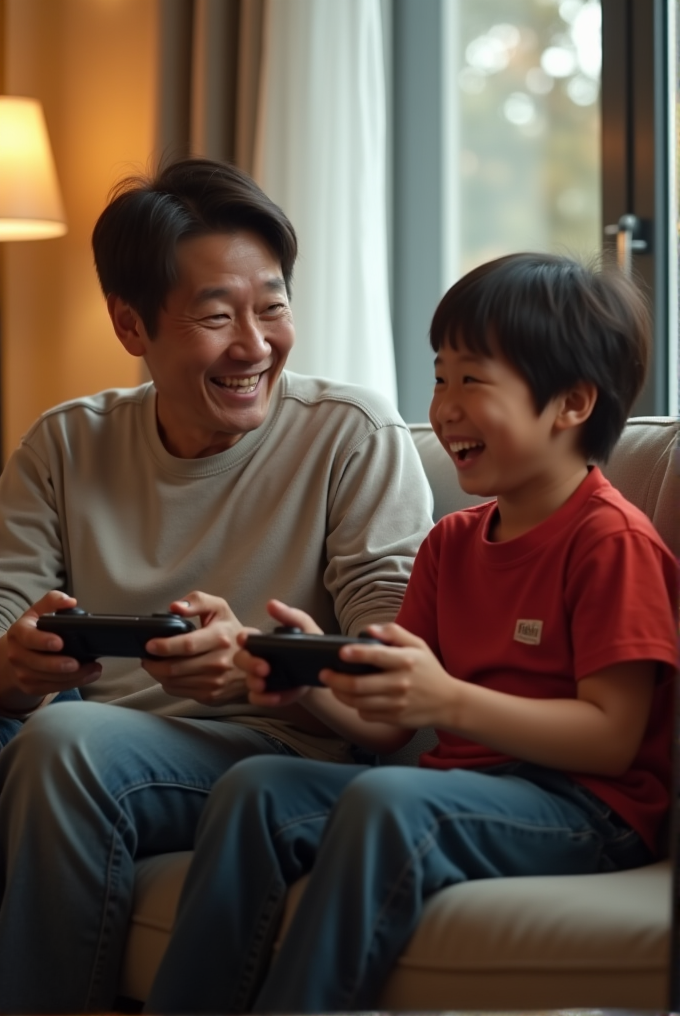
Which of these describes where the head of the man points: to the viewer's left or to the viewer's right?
to the viewer's right

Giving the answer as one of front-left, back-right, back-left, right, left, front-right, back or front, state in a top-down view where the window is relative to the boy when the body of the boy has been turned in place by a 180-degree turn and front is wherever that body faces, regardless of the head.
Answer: front-left

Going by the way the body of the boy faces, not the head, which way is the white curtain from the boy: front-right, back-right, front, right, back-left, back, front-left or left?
back-right

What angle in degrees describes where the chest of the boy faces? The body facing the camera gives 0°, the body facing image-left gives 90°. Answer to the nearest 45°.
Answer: approximately 45°
